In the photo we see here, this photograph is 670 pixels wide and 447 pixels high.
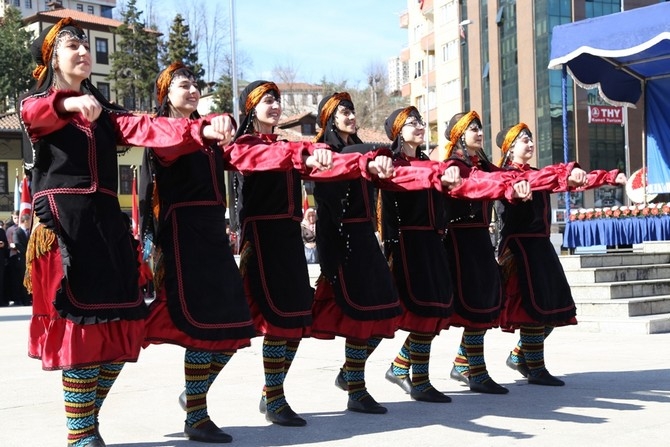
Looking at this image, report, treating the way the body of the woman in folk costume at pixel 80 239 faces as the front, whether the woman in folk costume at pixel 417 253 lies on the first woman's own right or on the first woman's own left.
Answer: on the first woman's own left

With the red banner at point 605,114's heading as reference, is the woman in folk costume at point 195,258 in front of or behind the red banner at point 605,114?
in front

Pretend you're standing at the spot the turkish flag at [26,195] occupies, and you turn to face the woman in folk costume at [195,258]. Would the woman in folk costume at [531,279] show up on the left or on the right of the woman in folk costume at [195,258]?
left

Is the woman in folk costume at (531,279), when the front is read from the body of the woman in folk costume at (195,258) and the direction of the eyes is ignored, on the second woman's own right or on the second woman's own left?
on the second woman's own left

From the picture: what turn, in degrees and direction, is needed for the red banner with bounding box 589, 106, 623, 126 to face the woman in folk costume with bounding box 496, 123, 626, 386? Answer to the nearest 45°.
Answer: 0° — it already faces them

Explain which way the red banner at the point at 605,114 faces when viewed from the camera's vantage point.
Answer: facing the viewer

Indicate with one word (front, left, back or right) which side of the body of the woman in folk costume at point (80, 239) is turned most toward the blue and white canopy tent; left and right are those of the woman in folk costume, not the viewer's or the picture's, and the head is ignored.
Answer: left
